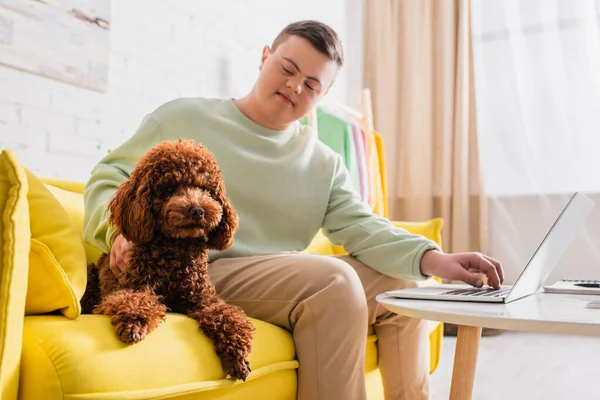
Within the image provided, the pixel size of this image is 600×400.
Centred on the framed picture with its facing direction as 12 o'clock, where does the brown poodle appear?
The brown poodle is roughly at 1 o'clock from the framed picture.

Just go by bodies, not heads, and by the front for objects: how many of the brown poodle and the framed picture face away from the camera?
0

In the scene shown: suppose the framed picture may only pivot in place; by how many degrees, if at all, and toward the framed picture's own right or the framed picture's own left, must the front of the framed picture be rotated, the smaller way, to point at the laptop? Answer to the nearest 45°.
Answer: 0° — it already faces it

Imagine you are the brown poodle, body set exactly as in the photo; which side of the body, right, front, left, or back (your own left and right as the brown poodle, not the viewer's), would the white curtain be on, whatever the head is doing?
left

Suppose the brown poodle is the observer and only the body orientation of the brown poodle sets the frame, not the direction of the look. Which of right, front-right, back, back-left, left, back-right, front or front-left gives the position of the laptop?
front-left

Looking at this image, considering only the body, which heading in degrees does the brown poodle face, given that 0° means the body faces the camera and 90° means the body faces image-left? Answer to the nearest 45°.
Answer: approximately 315°
